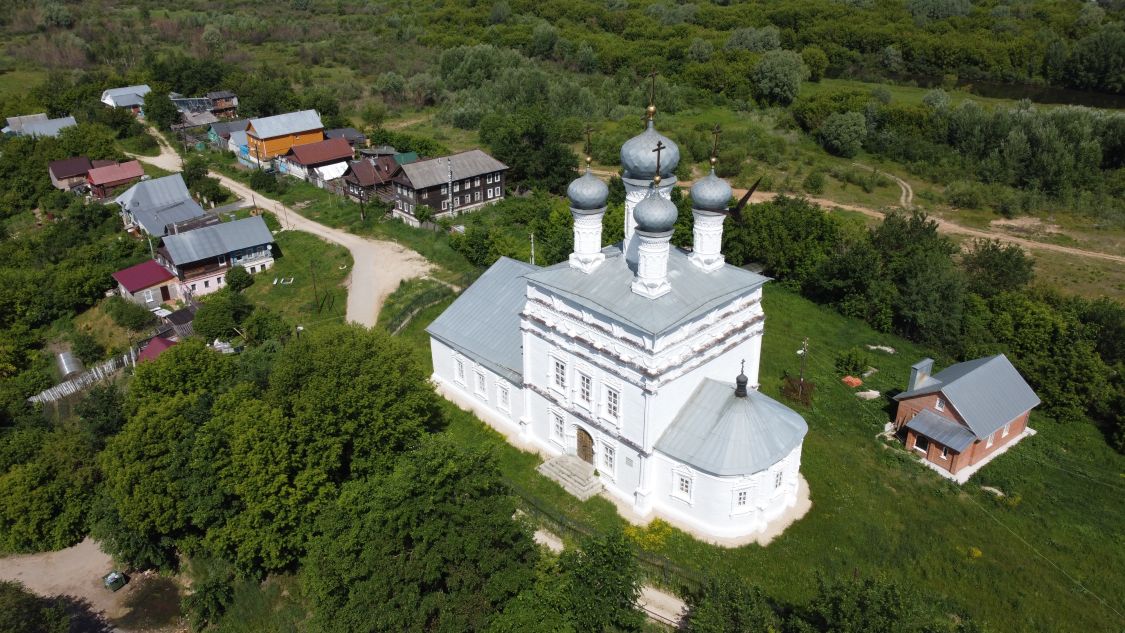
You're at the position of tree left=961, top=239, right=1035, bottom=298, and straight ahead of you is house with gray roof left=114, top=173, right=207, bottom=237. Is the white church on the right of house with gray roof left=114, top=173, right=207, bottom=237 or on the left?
left

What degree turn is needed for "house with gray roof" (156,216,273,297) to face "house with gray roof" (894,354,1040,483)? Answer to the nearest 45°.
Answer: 0° — it already faces it

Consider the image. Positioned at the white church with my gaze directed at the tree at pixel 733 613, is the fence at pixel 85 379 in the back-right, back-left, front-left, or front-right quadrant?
back-right

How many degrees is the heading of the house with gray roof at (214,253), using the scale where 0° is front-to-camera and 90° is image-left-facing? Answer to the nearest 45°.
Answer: approximately 315°

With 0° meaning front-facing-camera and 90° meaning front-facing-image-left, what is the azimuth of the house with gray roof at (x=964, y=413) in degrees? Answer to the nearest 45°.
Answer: approximately 45°
